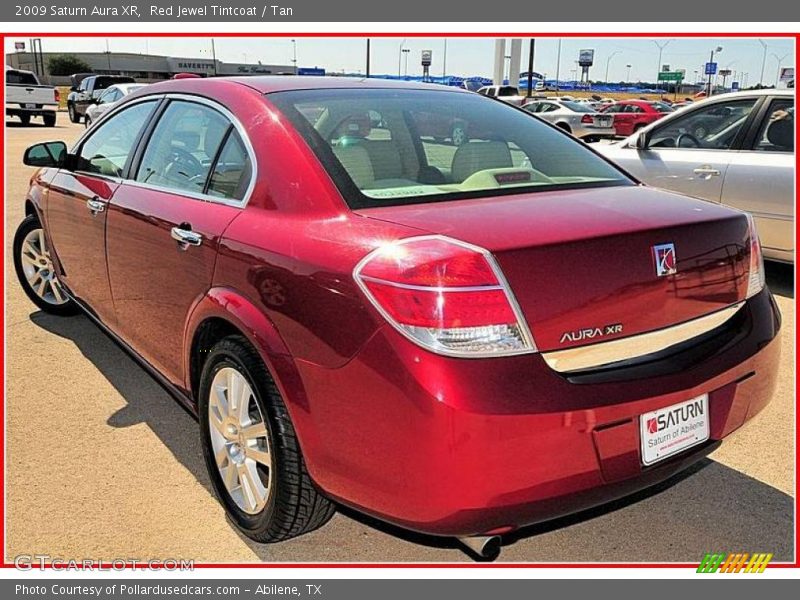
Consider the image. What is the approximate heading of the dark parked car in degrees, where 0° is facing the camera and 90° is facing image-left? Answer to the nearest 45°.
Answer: approximately 45°

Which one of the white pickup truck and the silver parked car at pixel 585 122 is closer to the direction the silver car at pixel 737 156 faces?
the white pickup truck

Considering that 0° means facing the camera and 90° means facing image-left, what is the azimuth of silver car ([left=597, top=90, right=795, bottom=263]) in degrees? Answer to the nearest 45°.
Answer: approximately 90°

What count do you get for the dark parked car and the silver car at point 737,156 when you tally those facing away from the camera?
0

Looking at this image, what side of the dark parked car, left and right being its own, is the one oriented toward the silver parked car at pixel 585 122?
back

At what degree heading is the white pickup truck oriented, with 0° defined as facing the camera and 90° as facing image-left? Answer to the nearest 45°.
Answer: approximately 135°

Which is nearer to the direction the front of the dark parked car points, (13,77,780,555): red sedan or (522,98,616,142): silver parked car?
the red sedan

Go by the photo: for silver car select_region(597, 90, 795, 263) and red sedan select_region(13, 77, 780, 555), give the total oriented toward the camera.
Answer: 0

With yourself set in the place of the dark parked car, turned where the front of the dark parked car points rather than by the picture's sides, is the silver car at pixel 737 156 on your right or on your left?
on your left

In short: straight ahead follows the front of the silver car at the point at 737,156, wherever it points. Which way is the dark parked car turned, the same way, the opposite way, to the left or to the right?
to the left
